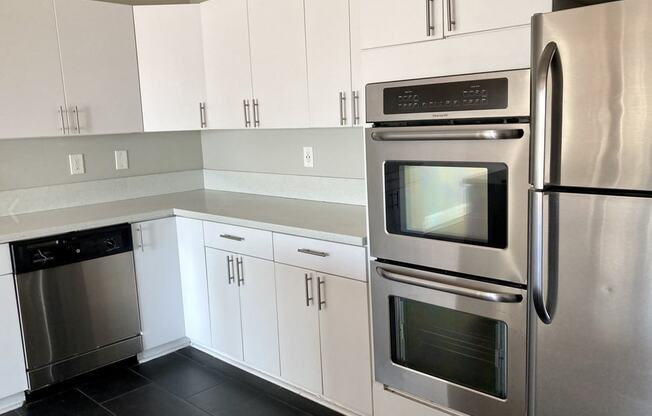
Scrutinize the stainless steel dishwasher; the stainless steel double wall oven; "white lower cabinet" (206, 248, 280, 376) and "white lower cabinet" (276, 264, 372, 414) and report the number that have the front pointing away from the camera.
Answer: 0

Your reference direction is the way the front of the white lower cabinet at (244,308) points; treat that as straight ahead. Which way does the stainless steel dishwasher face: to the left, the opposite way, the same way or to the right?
to the left

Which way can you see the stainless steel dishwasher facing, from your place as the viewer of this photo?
facing the viewer and to the right of the viewer

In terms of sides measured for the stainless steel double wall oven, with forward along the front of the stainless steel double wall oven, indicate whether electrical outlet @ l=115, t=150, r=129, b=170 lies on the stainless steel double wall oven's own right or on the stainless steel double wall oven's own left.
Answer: on the stainless steel double wall oven's own right

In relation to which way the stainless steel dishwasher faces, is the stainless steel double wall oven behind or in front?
in front

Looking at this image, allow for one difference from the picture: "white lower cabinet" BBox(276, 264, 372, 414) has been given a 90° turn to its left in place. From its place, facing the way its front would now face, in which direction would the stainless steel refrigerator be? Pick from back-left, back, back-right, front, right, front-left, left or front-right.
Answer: front

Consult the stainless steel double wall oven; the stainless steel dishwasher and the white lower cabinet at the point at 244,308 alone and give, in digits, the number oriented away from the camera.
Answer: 0

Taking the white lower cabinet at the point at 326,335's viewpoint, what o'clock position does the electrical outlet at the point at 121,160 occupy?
The electrical outlet is roughly at 3 o'clock from the white lower cabinet.

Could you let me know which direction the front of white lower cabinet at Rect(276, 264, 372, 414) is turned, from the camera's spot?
facing the viewer and to the left of the viewer

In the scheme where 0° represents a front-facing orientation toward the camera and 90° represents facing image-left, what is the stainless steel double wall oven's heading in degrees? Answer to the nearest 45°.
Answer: approximately 45°

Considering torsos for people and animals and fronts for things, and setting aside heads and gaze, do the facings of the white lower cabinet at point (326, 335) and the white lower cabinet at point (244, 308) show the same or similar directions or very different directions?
same or similar directions

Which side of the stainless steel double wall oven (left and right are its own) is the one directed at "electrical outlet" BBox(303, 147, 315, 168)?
right

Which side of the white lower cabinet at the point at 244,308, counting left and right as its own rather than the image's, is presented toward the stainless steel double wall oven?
left
